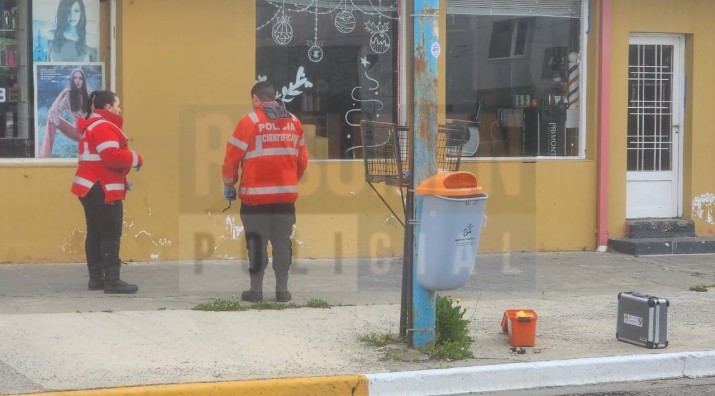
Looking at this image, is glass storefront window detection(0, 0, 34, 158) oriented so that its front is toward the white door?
no

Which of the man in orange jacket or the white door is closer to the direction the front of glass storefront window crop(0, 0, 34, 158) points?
the man in orange jacket

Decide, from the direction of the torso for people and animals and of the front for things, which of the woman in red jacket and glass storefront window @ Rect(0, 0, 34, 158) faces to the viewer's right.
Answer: the woman in red jacket

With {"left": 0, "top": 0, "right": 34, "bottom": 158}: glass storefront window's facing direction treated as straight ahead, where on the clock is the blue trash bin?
The blue trash bin is roughly at 11 o'clock from the glass storefront window.

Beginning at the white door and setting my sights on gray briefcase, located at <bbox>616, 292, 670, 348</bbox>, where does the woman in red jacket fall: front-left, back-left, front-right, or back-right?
front-right

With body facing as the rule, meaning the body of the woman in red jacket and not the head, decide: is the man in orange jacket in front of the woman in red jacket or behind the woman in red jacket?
in front

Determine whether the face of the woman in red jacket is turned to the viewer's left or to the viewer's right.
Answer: to the viewer's right

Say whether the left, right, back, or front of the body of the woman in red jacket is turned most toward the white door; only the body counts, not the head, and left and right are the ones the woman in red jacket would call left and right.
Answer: front

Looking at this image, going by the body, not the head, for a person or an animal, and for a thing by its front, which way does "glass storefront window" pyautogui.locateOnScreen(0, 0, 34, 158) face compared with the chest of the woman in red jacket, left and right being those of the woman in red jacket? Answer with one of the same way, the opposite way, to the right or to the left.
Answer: to the right

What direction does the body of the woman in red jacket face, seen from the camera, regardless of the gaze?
to the viewer's right

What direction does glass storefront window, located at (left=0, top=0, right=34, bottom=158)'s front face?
toward the camera

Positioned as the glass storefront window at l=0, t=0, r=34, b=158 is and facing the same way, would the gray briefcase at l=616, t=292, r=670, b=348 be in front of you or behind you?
in front

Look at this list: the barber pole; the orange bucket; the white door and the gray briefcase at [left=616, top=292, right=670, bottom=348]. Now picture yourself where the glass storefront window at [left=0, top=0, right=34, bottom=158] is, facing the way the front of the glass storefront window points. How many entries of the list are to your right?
0

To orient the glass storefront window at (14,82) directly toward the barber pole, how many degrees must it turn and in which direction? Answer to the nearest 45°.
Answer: approximately 90° to its left

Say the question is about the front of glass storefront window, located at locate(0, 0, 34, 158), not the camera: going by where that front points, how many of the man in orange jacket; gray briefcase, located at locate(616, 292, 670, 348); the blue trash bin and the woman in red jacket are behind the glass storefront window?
0

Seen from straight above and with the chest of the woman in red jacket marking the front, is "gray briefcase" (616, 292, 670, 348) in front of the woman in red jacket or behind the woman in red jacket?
in front

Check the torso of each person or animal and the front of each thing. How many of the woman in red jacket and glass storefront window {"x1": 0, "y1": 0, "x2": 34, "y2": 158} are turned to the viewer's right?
1

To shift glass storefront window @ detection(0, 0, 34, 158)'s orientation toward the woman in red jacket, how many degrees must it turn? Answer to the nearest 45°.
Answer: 0° — it already faces them

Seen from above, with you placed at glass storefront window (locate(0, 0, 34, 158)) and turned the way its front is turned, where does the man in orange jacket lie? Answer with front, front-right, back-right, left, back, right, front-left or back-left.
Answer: front-left
